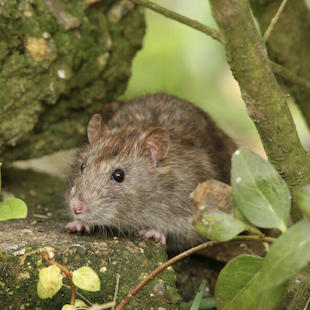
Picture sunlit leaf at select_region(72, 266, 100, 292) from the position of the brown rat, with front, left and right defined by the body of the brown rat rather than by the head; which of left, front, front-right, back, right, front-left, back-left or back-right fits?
front-left

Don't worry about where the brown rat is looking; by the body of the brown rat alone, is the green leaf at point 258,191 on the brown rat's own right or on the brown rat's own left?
on the brown rat's own left

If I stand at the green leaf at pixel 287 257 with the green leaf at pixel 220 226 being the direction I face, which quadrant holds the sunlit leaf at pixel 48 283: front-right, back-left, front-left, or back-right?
front-left

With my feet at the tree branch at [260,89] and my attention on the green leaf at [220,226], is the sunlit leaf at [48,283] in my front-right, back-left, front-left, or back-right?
front-right

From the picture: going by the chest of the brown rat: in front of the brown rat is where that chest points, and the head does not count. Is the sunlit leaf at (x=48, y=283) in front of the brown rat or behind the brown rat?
in front

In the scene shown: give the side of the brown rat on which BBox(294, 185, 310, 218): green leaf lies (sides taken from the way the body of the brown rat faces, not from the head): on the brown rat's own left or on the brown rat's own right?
on the brown rat's own left

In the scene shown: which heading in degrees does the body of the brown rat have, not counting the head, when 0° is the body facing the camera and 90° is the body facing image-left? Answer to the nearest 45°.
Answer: approximately 45°

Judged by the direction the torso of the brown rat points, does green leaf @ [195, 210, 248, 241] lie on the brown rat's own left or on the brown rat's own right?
on the brown rat's own left

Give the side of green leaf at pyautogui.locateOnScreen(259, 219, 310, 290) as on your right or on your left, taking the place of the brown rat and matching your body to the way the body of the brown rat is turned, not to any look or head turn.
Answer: on your left
